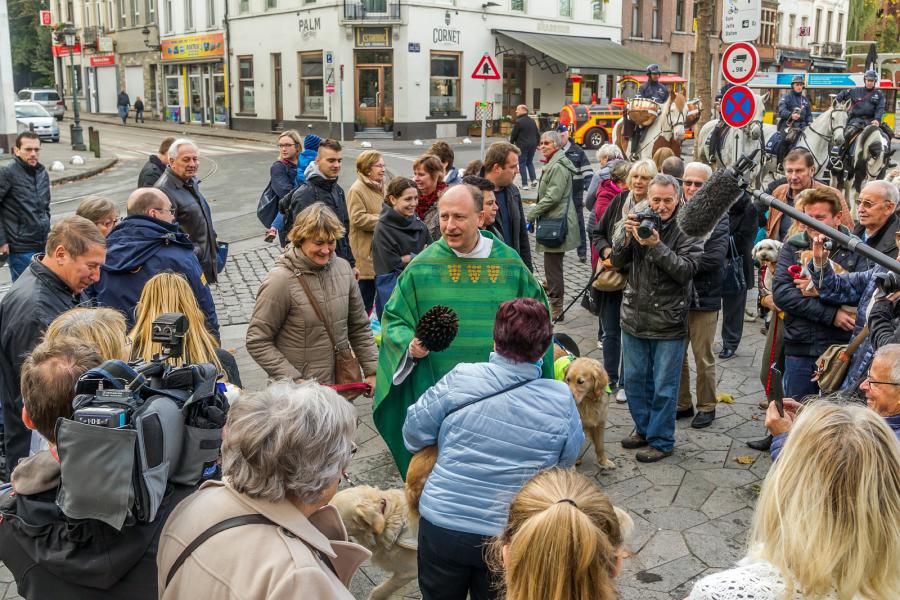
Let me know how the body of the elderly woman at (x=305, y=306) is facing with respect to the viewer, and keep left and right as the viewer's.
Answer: facing the viewer and to the right of the viewer

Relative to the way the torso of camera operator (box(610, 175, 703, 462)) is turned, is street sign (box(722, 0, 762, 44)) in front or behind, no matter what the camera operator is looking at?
behind

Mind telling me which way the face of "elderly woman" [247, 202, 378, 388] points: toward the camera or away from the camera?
toward the camera

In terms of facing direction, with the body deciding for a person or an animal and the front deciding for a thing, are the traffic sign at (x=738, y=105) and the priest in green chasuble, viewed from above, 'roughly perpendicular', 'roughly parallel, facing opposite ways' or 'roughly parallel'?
roughly parallel

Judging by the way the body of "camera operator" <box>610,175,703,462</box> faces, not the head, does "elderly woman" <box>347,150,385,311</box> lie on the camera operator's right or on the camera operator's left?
on the camera operator's right

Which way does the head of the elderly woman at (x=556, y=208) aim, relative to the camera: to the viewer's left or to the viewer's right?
to the viewer's left

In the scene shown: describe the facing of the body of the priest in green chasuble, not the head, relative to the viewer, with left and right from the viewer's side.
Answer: facing the viewer

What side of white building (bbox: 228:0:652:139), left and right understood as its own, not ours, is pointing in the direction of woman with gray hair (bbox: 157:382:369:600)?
front

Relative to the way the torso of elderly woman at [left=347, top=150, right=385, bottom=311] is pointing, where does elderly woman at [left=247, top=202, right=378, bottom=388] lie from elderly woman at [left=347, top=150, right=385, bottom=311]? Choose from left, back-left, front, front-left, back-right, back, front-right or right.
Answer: right

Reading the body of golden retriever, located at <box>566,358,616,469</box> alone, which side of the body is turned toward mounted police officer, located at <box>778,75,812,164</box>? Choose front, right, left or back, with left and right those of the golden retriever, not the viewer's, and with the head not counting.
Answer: back

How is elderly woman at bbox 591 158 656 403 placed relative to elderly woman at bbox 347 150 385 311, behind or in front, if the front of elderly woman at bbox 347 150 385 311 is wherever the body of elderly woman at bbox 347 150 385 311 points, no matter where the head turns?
in front

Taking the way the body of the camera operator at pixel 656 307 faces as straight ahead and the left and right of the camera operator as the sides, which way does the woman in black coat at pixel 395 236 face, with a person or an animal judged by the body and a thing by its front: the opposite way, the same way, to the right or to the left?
to the left

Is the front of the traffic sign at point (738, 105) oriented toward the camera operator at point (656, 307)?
yes

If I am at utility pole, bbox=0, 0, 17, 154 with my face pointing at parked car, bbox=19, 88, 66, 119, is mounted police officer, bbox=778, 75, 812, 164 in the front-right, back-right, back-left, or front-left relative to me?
back-right

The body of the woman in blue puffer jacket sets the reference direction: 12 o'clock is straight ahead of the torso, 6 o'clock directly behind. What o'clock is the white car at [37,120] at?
The white car is roughly at 11 o'clock from the woman in blue puffer jacket.

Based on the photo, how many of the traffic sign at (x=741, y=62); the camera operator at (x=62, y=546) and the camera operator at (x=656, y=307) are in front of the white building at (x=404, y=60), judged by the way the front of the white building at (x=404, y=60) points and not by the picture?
3

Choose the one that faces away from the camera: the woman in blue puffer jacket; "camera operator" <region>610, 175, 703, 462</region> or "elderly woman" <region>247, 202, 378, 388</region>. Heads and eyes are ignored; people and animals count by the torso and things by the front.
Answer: the woman in blue puffer jacket
